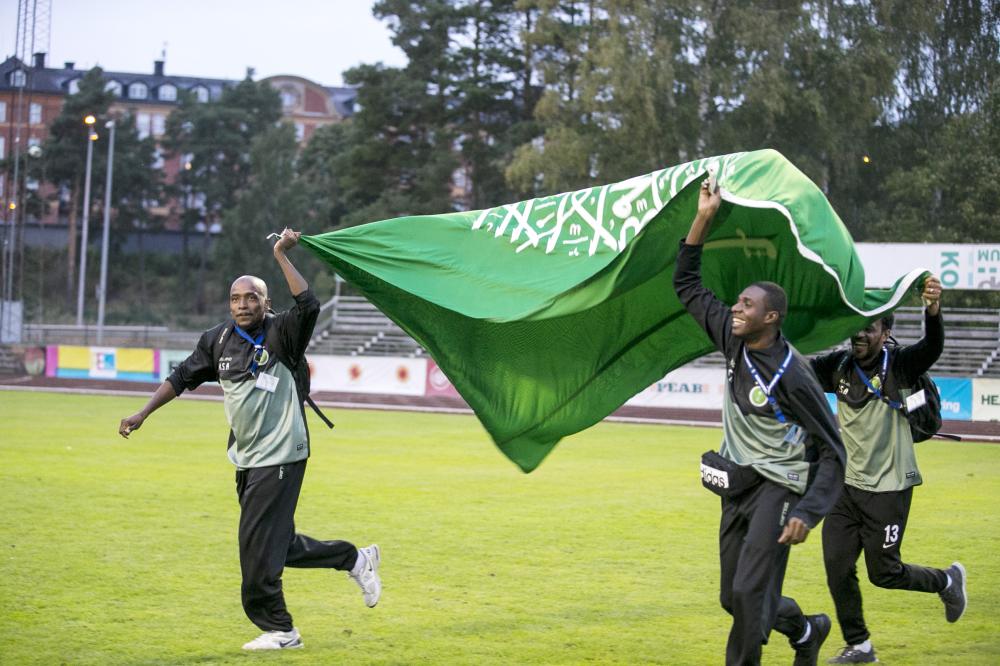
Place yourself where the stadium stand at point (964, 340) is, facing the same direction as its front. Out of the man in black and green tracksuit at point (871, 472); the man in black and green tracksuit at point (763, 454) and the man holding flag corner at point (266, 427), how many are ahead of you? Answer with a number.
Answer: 3

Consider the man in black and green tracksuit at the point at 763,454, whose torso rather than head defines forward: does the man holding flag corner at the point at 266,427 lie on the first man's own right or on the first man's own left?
on the first man's own right

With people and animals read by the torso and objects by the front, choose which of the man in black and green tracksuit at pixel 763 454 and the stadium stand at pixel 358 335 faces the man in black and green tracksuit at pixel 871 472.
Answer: the stadium stand

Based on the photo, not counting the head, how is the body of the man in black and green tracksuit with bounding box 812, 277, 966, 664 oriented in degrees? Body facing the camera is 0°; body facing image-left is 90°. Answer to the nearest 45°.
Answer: approximately 45°

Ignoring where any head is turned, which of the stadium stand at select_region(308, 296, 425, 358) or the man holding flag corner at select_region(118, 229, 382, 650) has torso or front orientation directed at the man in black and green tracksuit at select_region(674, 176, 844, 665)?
the stadium stand

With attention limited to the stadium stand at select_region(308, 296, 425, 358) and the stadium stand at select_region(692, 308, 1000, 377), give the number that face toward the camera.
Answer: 2

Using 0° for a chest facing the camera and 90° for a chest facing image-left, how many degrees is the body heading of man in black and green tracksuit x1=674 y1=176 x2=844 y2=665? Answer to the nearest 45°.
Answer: approximately 45°

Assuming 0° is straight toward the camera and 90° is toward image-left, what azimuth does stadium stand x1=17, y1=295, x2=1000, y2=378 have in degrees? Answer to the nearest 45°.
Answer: approximately 0°

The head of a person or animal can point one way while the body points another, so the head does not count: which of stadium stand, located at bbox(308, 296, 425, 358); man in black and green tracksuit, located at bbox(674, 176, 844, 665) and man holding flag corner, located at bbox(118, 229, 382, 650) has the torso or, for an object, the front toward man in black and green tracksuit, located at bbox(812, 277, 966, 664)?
the stadium stand

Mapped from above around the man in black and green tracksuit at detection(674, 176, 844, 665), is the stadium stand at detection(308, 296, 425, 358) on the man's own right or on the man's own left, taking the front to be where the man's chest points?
on the man's own right

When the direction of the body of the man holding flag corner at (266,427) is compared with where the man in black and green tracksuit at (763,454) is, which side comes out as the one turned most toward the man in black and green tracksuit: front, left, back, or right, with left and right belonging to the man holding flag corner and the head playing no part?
left
